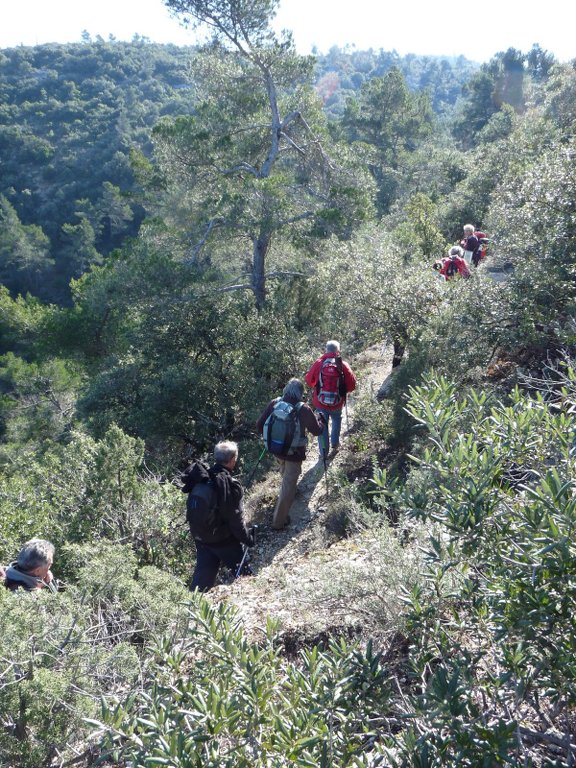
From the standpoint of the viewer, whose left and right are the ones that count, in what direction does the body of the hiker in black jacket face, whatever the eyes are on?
facing away from the viewer and to the right of the viewer

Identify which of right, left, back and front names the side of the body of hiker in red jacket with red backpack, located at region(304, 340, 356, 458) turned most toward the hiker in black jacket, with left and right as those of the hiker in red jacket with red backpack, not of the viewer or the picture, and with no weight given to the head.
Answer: back

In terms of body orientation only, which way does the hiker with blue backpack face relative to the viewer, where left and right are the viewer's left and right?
facing away from the viewer and to the right of the viewer

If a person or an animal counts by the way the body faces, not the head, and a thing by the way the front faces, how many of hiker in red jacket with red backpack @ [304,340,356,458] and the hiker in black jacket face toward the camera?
0

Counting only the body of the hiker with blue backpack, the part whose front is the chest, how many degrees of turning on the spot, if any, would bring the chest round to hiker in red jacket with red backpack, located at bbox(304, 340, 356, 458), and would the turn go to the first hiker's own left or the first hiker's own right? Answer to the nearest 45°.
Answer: approximately 45° to the first hiker's own left

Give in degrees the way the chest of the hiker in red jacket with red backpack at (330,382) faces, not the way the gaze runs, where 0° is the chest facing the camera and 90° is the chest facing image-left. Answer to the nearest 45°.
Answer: approximately 180°

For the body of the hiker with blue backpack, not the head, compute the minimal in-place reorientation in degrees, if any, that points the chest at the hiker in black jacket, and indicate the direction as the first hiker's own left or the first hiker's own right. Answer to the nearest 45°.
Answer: approximately 135° to the first hiker's own right

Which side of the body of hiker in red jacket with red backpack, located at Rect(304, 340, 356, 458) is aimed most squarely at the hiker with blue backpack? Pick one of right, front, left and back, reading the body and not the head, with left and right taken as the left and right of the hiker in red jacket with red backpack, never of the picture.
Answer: back

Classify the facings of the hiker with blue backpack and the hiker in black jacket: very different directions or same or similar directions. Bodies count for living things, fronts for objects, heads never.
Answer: same or similar directions

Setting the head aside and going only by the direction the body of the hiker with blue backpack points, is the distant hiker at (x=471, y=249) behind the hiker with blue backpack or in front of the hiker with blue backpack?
in front
